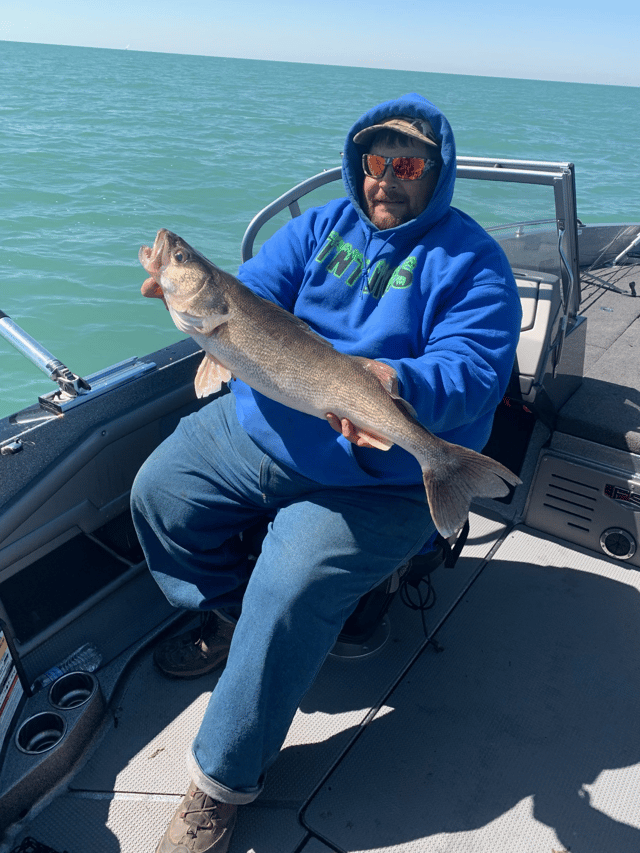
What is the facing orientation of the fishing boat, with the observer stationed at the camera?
facing away from the viewer and to the right of the viewer

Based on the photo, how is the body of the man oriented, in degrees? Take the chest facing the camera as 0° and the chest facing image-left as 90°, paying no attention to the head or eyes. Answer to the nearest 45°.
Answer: approximately 45°
